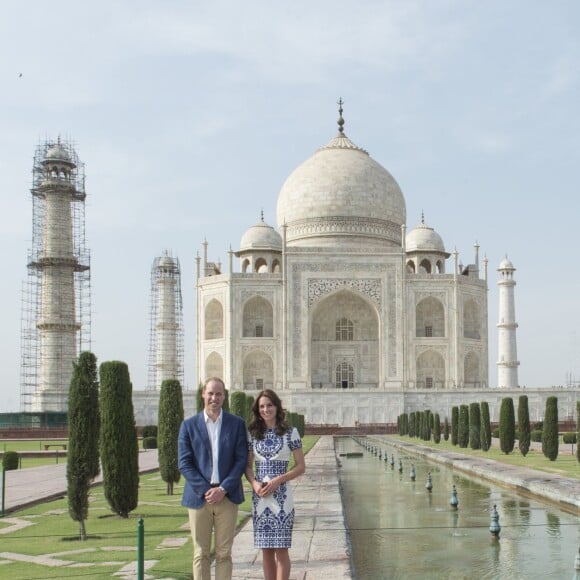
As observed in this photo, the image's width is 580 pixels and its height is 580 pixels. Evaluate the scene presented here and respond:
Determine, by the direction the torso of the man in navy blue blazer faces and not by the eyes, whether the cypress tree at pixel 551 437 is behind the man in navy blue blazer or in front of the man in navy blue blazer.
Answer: behind

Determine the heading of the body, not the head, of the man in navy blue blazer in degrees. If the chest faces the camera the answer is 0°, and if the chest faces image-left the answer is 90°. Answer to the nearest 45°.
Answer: approximately 0°

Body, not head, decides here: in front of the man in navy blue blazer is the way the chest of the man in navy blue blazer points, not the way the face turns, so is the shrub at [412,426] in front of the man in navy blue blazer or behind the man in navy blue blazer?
behind

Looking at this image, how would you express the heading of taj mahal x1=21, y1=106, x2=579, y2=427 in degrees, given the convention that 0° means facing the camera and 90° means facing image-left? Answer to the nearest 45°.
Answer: approximately 0°

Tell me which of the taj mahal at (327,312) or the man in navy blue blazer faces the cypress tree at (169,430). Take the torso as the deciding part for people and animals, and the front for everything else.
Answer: the taj mahal

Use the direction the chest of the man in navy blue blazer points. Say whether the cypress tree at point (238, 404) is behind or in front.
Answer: behind

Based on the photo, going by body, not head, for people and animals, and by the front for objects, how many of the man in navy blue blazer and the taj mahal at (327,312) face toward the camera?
2

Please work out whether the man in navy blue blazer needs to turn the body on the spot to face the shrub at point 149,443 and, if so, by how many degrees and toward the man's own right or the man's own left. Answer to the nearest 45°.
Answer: approximately 180°
